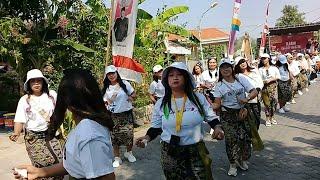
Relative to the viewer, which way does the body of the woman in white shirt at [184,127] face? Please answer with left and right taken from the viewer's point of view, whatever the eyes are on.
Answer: facing the viewer

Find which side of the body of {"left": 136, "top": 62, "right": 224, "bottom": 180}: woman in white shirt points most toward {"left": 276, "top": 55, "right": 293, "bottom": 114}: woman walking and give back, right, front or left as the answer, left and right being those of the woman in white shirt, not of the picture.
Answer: back

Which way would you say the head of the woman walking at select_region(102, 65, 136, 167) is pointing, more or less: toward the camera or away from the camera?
toward the camera

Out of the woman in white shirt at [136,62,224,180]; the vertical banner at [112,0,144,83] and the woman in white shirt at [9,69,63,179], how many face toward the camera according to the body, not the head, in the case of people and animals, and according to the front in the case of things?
3

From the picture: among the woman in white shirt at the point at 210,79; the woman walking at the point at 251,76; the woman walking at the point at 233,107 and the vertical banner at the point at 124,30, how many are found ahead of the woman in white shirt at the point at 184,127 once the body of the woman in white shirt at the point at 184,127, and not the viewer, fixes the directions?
0

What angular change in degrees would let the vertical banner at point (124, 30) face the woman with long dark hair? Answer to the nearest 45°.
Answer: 0° — it already faces them

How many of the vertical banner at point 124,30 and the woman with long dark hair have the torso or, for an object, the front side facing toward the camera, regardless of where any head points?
1

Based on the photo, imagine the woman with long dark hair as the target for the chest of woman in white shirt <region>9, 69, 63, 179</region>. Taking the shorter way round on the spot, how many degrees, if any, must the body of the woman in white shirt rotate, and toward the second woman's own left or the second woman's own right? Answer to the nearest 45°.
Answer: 0° — they already face them

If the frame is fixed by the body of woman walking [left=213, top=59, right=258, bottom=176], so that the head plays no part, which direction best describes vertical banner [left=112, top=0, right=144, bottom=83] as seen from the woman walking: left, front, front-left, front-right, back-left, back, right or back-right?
right

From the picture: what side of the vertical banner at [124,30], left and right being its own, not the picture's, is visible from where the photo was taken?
front

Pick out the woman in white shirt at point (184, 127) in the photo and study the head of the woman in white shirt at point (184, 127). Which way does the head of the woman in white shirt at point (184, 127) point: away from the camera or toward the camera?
toward the camera

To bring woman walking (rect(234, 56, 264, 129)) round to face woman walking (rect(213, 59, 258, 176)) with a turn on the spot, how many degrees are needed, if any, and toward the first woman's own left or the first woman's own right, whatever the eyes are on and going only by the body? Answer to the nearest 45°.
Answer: approximately 45° to the first woman's own left

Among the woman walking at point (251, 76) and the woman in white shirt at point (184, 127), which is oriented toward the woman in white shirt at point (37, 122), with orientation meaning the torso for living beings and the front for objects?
the woman walking

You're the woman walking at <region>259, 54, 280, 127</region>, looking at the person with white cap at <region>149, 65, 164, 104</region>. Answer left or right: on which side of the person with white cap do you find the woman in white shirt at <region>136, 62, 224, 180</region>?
left

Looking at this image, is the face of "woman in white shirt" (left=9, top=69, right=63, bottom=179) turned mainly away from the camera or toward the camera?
toward the camera

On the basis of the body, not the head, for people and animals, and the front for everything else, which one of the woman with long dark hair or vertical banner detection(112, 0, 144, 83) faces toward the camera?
the vertical banner

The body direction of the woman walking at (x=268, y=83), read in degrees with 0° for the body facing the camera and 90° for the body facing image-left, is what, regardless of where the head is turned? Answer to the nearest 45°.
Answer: approximately 45°

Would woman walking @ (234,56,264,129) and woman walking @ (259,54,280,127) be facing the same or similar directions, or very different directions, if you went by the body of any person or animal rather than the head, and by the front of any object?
same or similar directions

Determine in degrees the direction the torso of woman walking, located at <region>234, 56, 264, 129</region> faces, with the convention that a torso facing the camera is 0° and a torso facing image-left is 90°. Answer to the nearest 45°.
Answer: approximately 45°

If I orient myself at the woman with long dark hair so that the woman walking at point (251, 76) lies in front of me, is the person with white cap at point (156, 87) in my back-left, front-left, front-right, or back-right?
front-left
